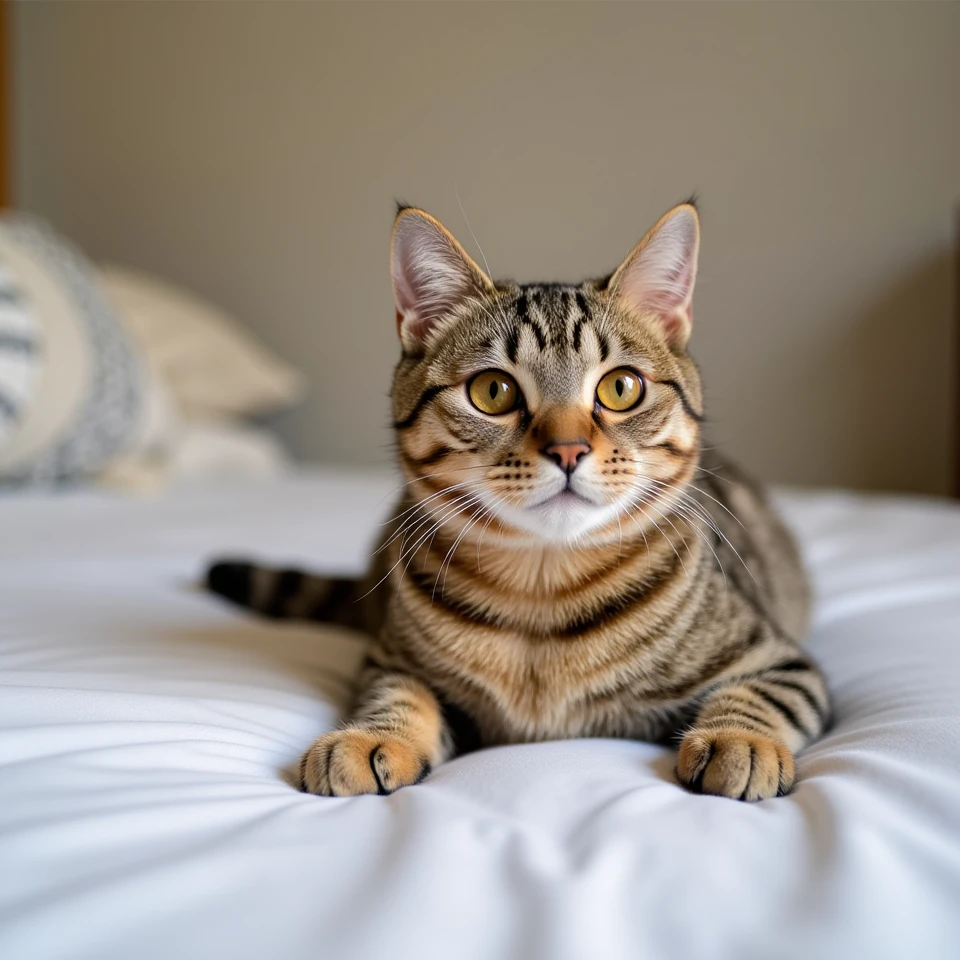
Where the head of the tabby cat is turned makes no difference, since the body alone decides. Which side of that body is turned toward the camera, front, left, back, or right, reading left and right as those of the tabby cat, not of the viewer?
front

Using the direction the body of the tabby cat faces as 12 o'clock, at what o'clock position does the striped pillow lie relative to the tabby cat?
The striped pillow is roughly at 4 o'clock from the tabby cat.

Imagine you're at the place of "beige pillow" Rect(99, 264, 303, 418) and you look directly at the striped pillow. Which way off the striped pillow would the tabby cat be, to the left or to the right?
left

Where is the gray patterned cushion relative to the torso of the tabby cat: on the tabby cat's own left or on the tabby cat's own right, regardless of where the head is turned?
on the tabby cat's own right

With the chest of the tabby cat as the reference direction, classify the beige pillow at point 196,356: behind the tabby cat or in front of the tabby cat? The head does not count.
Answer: behind
